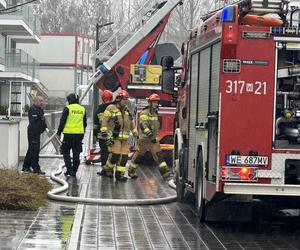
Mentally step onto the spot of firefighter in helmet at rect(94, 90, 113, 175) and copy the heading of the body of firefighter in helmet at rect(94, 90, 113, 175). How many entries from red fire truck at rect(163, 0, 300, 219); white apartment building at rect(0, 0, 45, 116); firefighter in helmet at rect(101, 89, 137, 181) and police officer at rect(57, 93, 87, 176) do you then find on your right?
1

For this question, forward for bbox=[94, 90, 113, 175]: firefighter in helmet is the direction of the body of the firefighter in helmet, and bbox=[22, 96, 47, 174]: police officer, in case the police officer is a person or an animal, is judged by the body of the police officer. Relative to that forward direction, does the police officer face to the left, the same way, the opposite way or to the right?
the opposite way

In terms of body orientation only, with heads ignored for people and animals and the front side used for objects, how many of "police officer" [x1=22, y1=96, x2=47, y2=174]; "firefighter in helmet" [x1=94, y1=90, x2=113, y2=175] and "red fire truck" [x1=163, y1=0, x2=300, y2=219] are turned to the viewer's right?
1

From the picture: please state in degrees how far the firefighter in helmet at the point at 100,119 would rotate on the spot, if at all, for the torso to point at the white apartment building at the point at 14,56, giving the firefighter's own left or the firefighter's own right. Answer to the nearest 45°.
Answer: approximately 90° to the firefighter's own right

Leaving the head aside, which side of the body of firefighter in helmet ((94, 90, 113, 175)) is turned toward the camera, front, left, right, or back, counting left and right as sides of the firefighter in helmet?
left

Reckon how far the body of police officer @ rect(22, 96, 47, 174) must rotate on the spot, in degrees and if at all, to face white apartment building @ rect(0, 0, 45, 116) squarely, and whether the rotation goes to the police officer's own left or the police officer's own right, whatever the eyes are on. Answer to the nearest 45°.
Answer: approximately 90° to the police officer's own left

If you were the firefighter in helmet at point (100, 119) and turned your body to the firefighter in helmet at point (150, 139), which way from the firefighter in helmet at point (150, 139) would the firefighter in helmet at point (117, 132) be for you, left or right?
right

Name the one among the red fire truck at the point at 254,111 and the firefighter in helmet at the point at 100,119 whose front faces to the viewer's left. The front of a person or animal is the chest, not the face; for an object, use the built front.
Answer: the firefighter in helmet

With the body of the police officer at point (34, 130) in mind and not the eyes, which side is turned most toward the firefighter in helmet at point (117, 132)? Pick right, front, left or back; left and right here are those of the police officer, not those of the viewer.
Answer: front

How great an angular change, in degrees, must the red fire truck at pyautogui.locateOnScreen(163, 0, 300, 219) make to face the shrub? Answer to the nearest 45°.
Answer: approximately 90° to its left

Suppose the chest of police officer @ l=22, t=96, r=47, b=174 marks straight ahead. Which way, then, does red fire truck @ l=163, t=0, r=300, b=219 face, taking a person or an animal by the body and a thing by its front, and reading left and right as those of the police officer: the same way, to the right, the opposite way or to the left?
to the left

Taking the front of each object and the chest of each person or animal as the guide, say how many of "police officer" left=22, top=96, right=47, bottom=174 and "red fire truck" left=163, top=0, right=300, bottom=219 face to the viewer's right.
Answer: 1

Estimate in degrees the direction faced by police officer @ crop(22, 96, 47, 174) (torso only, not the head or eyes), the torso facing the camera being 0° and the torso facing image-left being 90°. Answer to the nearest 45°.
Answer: approximately 270°
